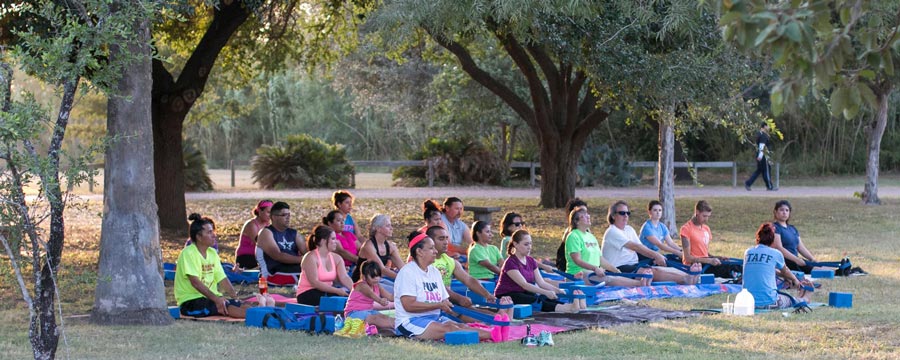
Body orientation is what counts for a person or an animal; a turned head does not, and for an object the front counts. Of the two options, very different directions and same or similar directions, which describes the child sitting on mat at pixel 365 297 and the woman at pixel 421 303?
same or similar directions

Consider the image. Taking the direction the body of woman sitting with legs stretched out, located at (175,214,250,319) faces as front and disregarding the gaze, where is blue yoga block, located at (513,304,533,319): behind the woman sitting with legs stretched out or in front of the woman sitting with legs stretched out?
in front

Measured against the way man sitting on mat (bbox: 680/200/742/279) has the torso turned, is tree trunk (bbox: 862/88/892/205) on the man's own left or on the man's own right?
on the man's own left

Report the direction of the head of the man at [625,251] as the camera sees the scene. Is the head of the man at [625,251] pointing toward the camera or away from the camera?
toward the camera

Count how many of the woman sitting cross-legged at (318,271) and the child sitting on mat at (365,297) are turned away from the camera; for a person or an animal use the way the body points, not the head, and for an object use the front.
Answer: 0

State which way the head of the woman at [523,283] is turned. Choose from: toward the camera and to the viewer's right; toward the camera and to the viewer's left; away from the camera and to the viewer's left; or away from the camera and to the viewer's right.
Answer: toward the camera and to the viewer's right

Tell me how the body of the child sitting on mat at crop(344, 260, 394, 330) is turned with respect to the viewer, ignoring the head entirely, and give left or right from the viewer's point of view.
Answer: facing the viewer and to the right of the viewer

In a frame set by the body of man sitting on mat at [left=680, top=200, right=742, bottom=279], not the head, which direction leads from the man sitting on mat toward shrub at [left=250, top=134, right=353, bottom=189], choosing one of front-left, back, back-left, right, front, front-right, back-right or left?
back

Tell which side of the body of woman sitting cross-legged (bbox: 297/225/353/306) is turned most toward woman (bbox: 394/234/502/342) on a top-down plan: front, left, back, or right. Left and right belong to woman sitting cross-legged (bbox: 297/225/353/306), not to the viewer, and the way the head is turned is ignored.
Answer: front

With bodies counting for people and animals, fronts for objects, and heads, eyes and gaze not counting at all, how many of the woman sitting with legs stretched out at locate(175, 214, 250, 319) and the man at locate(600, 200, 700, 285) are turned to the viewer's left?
0
